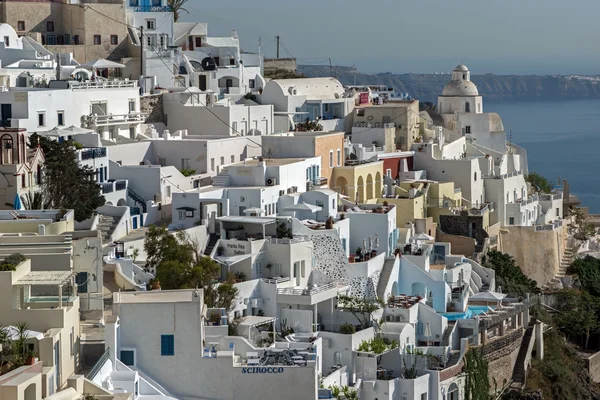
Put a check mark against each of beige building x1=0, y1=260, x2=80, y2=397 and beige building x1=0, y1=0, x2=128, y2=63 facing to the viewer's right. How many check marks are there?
1

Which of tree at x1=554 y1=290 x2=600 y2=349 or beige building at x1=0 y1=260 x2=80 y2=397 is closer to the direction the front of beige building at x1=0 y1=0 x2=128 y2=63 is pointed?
the beige building

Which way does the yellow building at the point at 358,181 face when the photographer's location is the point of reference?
facing the viewer and to the right of the viewer

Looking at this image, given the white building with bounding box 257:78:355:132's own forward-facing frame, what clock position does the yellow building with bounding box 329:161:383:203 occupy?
The yellow building is roughly at 1 o'clock from the white building.

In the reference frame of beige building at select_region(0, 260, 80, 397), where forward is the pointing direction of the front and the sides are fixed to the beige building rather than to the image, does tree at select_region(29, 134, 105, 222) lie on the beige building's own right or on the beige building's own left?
on the beige building's own left

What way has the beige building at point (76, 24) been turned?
toward the camera

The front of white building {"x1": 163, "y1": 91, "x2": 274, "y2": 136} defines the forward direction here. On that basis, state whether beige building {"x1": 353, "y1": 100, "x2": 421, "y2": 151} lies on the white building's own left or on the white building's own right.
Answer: on the white building's own left

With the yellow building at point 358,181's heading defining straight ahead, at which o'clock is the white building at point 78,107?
The white building is roughly at 4 o'clock from the yellow building.

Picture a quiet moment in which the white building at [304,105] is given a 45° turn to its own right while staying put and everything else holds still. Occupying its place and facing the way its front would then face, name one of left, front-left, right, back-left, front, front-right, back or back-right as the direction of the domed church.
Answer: back-left

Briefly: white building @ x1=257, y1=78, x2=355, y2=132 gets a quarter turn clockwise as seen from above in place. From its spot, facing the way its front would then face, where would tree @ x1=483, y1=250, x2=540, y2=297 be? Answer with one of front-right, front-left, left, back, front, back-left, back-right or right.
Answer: left

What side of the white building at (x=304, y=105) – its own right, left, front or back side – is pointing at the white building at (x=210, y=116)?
right

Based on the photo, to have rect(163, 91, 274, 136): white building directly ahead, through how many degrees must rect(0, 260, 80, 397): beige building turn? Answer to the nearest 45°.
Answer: approximately 90° to its left

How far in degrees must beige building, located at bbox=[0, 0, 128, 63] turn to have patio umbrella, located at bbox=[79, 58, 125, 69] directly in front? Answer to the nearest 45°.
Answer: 0° — it already faces it
